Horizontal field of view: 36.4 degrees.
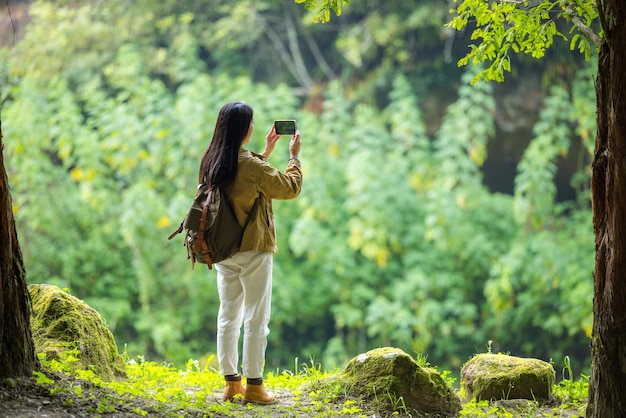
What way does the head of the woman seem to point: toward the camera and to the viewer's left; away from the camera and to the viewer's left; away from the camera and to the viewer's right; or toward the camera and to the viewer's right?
away from the camera and to the viewer's right

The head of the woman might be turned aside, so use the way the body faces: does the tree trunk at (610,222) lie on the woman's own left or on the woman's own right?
on the woman's own right

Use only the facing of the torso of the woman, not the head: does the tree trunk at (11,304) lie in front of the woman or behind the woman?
behind

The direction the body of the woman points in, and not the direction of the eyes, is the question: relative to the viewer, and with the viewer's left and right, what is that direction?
facing away from the viewer and to the right of the viewer
